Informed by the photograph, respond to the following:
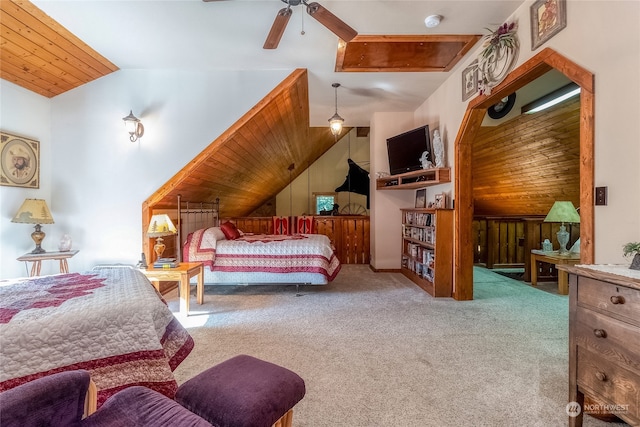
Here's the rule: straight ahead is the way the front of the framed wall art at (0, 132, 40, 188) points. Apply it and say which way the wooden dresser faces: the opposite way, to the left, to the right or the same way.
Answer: the opposite way

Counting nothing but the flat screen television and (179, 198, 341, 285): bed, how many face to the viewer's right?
1

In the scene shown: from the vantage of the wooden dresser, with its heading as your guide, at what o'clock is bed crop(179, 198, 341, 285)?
The bed is roughly at 2 o'clock from the wooden dresser.

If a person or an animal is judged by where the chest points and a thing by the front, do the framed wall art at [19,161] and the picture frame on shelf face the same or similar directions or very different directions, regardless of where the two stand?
very different directions

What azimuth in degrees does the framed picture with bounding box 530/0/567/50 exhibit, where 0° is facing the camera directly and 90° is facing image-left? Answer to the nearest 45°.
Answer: approximately 45°

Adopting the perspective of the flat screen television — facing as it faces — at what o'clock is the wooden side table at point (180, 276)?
The wooden side table is roughly at 12 o'clock from the flat screen television.

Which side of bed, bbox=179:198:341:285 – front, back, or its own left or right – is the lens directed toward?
right

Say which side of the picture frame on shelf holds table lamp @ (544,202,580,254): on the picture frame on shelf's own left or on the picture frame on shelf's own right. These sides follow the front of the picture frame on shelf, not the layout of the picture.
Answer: on the picture frame on shelf's own left

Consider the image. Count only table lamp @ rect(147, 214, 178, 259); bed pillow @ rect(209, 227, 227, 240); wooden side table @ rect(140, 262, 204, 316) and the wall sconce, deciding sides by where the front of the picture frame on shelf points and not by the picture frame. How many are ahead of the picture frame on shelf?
4

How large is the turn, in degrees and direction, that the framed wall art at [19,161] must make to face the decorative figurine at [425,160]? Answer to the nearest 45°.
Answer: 0° — it already faces it

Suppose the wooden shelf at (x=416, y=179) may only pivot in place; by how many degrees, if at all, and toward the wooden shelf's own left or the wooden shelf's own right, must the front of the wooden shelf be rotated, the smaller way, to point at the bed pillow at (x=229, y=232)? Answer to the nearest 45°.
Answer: approximately 45° to the wooden shelf's own right

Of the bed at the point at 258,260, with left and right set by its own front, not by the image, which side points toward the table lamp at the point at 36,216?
back
